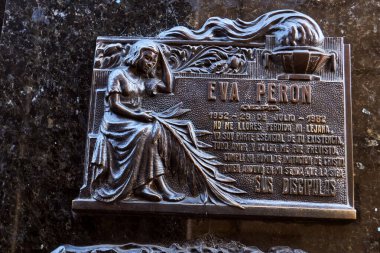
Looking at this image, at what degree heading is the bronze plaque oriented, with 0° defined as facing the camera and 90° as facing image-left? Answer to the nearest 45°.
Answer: approximately 0°
